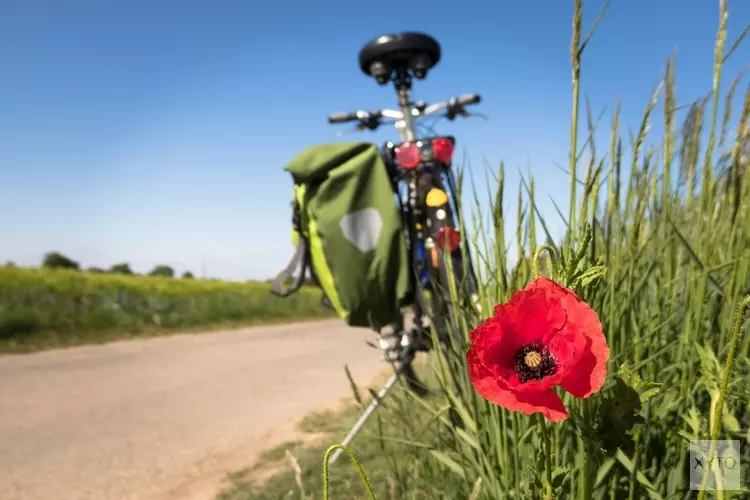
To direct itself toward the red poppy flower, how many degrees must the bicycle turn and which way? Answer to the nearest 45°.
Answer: approximately 180°

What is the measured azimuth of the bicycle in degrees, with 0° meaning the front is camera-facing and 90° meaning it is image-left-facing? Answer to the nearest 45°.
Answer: approximately 180°
